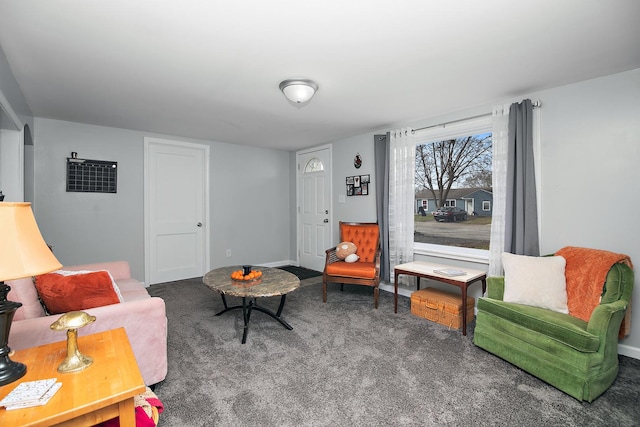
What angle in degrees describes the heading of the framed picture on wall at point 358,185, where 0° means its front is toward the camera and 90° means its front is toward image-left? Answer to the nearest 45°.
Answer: approximately 45°

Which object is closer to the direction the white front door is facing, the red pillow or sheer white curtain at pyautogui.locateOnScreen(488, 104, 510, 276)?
the red pillow

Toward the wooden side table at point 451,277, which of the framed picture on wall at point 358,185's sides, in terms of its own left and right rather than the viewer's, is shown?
left

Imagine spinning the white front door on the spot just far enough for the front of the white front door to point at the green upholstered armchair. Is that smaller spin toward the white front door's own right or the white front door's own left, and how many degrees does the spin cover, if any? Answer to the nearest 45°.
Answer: approximately 90° to the white front door's own left

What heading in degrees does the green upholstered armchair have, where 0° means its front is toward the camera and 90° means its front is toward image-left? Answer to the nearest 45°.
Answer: approximately 45°

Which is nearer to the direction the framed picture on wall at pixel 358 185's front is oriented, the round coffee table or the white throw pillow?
the round coffee table

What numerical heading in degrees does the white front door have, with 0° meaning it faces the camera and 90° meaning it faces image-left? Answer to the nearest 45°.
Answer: approximately 45°

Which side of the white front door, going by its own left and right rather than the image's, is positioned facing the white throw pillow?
left

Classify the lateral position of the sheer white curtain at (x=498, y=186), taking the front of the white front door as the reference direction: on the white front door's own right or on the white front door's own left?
on the white front door's own left

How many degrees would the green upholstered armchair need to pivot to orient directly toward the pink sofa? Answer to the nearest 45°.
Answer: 0° — it already faces it
